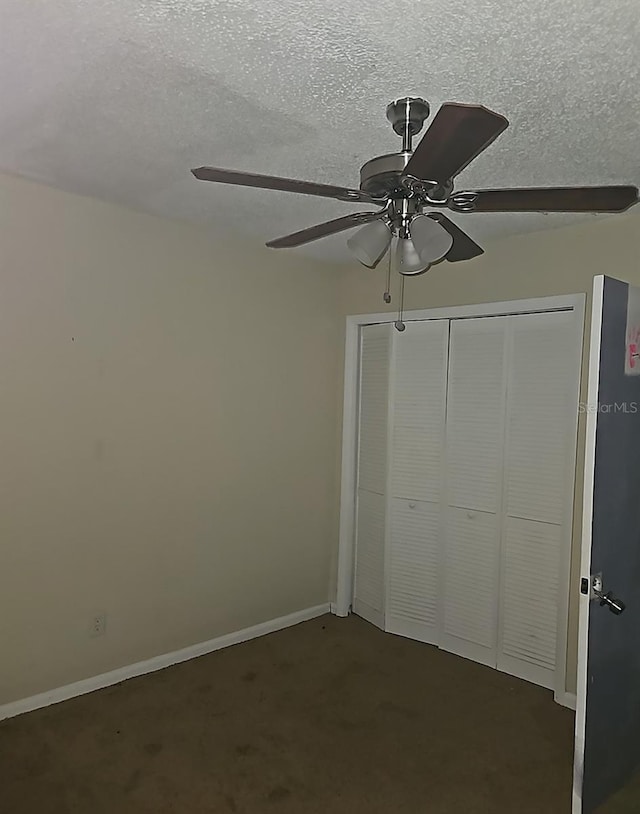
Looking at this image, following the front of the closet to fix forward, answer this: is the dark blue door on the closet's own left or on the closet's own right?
on the closet's own left

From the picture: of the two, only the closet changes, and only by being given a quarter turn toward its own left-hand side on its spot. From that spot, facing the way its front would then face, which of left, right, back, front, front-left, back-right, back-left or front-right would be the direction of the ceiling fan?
front-right

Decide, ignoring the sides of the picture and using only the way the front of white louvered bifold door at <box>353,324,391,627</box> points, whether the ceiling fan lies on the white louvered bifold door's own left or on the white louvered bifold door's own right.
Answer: on the white louvered bifold door's own left

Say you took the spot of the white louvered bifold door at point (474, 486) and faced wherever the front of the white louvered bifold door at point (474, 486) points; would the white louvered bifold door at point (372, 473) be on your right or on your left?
on your right

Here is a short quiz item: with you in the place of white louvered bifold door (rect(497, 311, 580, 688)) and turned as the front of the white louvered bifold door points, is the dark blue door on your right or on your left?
on your left

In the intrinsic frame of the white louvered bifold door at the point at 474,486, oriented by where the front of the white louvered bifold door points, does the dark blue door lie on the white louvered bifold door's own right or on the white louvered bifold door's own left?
on the white louvered bifold door's own left

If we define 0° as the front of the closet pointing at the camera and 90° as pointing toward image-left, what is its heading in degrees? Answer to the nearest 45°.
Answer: approximately 45°

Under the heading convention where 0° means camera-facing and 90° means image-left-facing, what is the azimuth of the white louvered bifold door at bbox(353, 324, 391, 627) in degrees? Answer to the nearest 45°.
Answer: approximately 45°

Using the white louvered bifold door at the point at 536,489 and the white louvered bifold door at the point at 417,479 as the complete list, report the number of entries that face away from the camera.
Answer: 0

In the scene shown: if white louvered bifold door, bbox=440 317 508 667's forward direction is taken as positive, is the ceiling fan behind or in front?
in front
